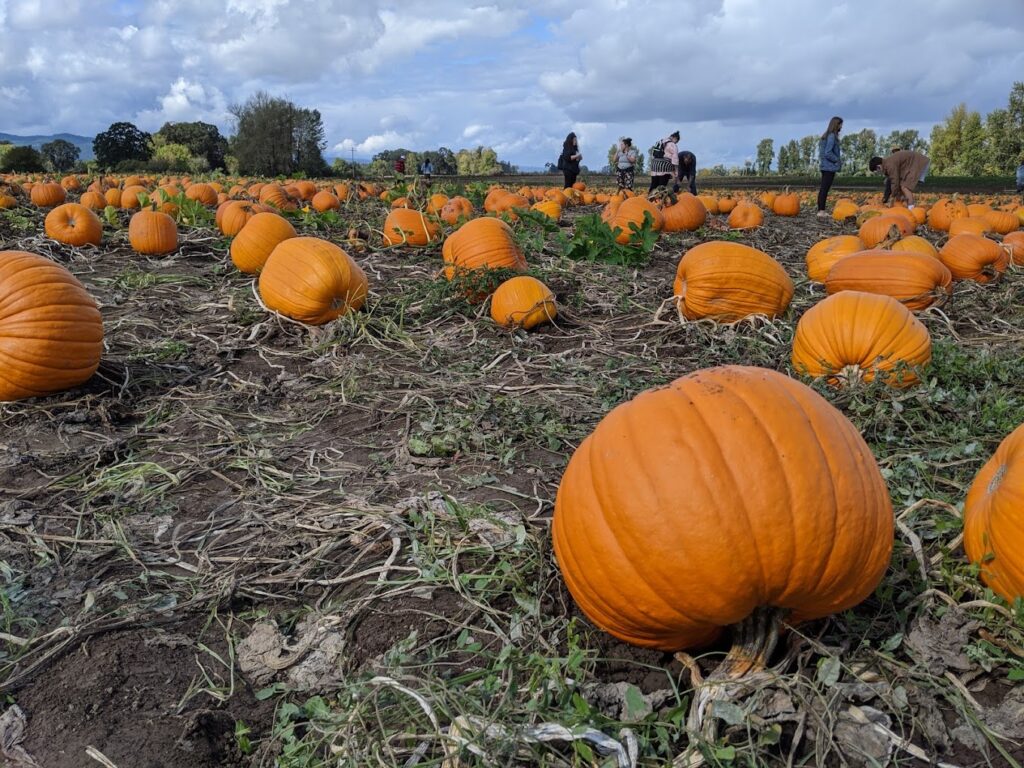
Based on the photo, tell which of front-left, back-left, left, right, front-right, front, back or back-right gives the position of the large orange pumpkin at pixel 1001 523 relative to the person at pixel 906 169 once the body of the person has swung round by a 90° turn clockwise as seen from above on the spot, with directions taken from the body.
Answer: back

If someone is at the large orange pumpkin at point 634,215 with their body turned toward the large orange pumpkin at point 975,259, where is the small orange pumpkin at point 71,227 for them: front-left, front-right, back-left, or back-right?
back-right

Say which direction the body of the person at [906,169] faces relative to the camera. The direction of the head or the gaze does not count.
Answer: to the viewer's left

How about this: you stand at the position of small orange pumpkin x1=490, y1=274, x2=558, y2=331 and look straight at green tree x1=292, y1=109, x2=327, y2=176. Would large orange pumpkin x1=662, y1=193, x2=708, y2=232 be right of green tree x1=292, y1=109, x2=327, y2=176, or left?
right

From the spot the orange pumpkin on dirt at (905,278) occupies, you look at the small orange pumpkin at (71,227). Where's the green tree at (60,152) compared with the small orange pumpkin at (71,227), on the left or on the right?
right

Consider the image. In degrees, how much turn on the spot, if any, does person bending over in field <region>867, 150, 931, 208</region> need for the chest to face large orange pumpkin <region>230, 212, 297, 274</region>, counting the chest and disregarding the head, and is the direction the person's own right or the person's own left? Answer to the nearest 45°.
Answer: approximately 45° to the person's own left

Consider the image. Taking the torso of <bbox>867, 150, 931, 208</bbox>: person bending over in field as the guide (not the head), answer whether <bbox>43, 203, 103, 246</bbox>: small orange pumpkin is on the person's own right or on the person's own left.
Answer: on the person's own left

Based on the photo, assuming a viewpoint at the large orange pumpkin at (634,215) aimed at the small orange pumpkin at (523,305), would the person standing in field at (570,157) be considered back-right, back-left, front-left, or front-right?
back-right

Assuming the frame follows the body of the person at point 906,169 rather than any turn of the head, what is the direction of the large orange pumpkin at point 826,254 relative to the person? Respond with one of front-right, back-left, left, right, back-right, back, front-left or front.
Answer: left
